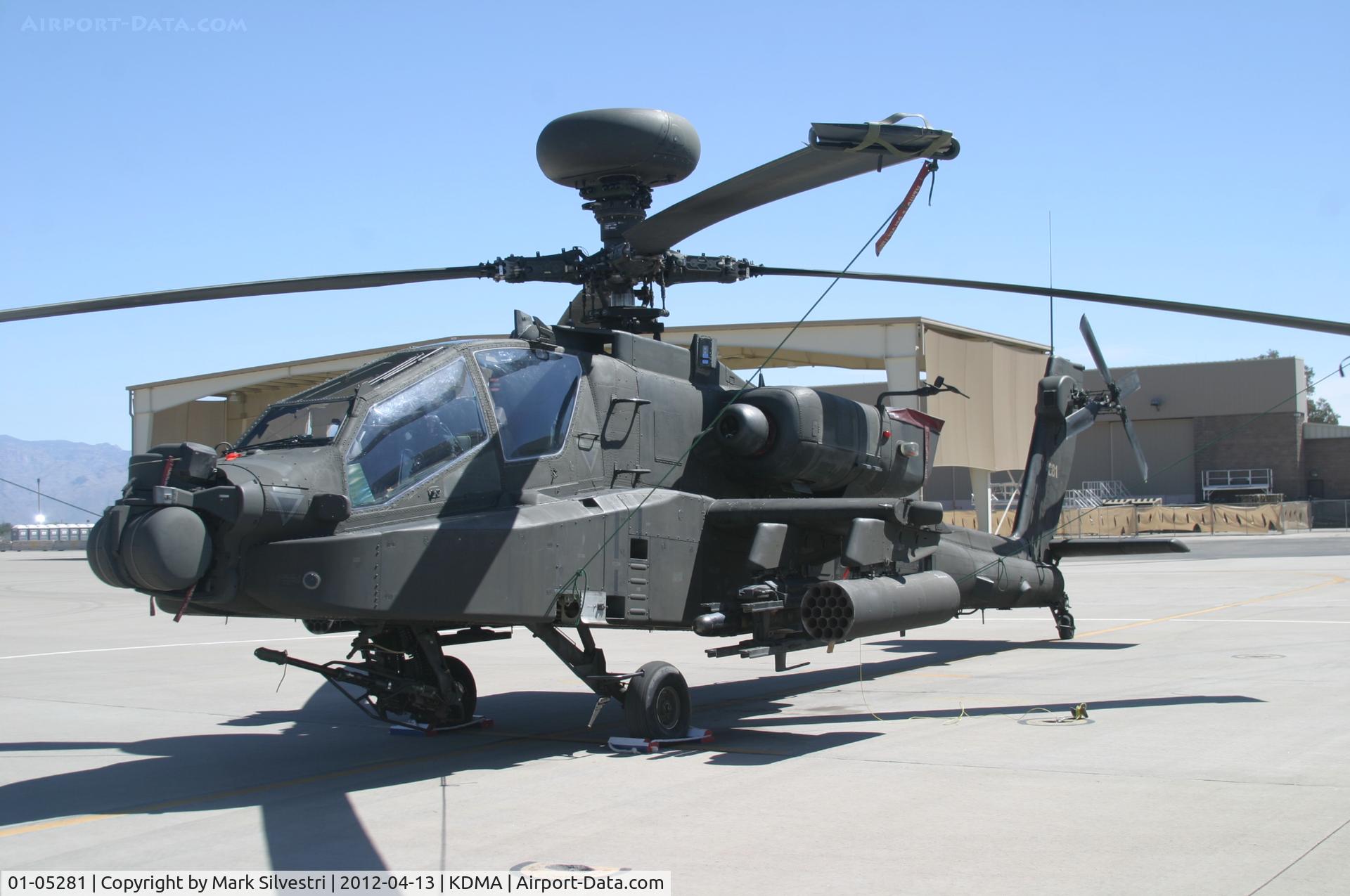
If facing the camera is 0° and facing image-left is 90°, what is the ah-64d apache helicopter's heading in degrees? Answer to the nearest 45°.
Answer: approximately 45°
